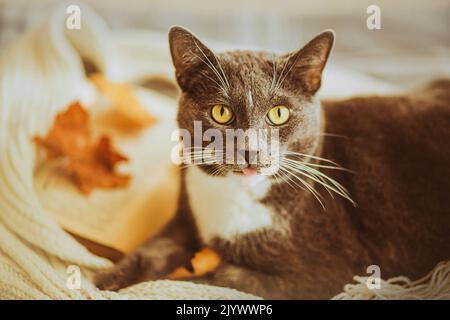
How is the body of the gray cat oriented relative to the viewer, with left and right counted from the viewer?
facing the viewer and to the left of the viewer
